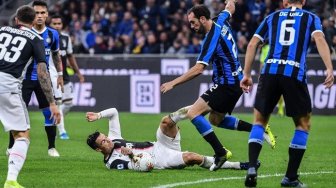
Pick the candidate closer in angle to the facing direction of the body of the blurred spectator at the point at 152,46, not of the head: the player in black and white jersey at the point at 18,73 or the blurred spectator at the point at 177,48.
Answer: the player in black and white jersey

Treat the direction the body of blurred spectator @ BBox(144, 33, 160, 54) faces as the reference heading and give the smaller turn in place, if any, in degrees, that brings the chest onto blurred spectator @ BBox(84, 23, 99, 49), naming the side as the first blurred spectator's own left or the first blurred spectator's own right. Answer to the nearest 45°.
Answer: approximately 135° to the first blurred spectator's own right

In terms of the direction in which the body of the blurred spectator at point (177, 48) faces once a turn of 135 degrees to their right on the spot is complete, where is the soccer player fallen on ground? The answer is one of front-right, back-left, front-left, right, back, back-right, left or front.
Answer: back-left

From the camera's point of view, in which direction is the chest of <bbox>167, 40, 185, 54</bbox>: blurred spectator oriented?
toward the camera

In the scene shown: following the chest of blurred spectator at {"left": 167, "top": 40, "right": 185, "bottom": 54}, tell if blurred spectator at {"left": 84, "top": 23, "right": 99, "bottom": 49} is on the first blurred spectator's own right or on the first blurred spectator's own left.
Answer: on the first blurred spectator's own right

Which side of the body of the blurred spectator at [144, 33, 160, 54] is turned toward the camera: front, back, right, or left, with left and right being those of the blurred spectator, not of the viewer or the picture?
front

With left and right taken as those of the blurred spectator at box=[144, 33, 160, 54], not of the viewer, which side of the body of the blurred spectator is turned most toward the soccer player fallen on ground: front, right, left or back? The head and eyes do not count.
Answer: front

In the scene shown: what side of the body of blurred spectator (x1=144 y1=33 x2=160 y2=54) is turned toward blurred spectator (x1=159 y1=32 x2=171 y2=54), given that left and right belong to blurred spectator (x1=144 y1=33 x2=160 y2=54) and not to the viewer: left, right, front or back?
left

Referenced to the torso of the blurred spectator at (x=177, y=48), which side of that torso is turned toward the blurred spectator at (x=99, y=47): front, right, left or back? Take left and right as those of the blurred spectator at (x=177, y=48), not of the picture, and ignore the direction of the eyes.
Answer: right

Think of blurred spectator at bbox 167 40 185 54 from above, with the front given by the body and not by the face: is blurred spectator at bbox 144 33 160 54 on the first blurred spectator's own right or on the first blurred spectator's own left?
on the first blurred spectator's own right

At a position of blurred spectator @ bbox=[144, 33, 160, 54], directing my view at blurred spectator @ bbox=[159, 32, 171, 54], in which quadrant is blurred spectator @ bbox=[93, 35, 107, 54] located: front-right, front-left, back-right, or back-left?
back-left
